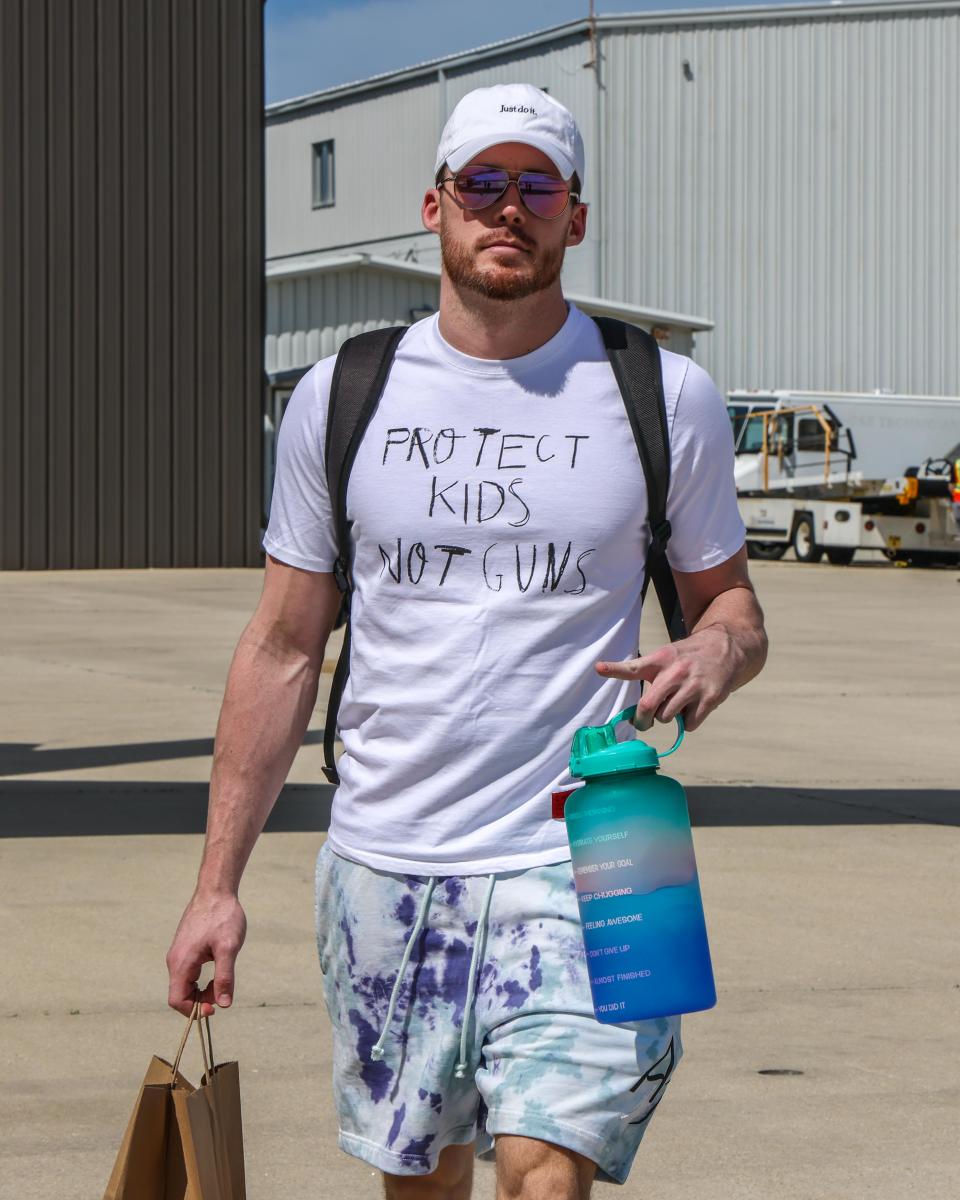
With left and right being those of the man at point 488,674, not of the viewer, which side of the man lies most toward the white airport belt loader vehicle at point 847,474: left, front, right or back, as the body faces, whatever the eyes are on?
back

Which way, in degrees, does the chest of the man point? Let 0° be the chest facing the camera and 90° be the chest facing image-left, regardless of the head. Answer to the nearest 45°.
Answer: approximately 0°

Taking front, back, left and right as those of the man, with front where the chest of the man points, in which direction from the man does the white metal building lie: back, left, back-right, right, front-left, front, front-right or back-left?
back
